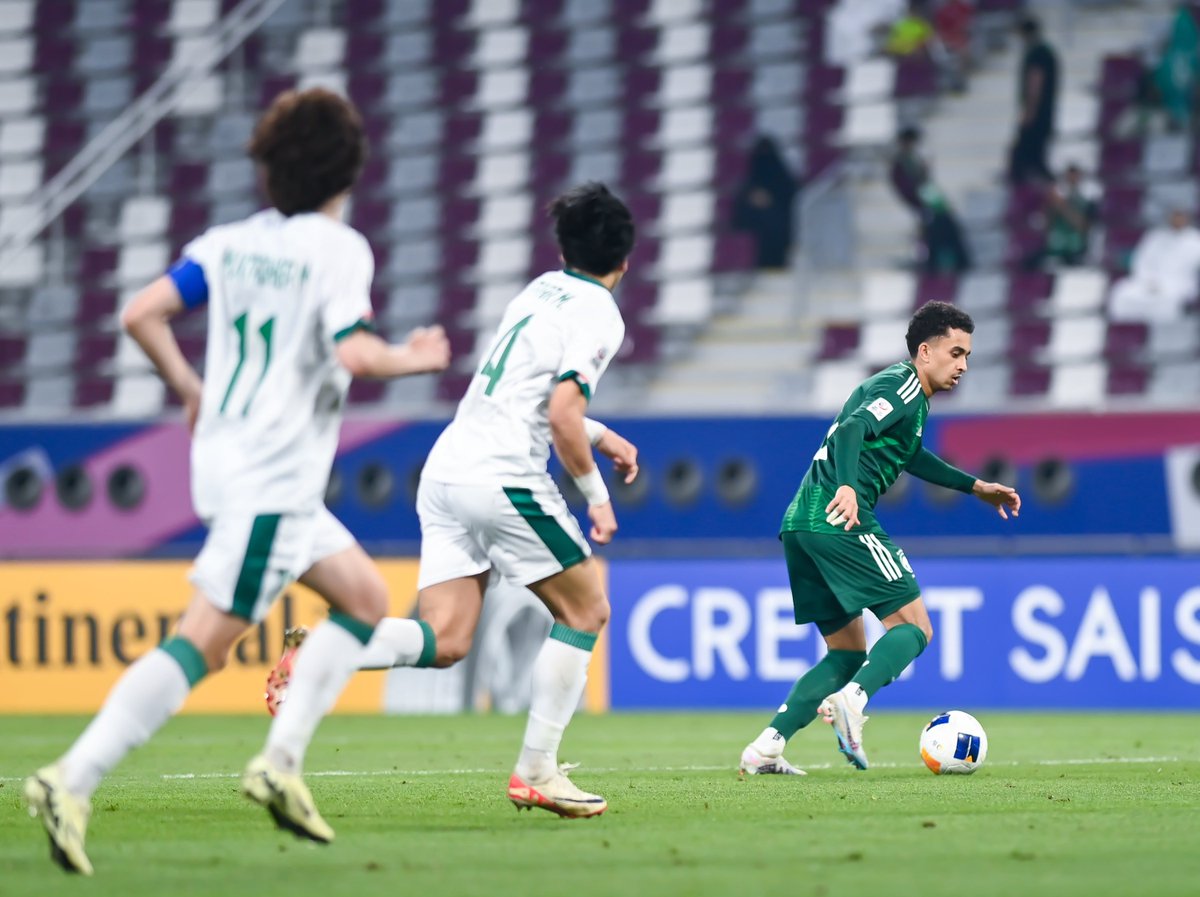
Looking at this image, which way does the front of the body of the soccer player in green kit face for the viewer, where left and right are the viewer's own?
facing to the right of the viewer

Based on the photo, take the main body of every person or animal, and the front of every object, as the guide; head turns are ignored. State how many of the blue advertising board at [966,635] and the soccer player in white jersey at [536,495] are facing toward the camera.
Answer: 1

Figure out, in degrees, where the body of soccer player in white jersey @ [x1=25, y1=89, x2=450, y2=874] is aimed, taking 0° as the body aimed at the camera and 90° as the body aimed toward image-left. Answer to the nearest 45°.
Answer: approximately 225°

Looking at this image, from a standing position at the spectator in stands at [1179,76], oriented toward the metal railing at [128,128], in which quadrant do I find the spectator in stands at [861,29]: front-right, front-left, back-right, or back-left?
front-right

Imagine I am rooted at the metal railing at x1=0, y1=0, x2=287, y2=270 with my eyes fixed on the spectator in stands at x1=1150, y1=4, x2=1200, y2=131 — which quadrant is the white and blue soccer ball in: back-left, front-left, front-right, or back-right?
front-right

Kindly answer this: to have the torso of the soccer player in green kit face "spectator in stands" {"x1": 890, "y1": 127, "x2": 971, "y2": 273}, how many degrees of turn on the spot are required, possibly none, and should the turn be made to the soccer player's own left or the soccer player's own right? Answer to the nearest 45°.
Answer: approximately 90° to the soccer player's own left

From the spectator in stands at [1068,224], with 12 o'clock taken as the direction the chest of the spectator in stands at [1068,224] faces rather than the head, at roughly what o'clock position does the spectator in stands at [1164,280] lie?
the spectator in stands at [1164,280] is roughly at 10 o'clock from the spectator in stands at [1068,224].

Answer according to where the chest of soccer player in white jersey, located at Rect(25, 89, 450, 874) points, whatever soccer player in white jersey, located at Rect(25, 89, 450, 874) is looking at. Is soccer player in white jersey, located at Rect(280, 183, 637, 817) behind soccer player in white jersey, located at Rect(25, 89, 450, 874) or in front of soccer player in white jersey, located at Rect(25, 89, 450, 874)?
in front

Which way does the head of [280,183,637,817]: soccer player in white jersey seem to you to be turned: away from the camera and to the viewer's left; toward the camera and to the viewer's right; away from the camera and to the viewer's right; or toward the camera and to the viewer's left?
away from the camera and to the viewer's right

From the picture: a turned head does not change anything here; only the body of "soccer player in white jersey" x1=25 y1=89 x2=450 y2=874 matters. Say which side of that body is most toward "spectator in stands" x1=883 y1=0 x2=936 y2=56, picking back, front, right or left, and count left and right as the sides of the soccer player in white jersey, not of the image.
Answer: front

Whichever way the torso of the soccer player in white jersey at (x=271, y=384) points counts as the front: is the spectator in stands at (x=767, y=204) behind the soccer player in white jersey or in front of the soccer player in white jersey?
in front

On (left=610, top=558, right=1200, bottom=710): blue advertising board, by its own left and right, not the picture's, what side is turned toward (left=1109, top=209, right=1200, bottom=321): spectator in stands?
back

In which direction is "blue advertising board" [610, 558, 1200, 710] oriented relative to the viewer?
toward the camera

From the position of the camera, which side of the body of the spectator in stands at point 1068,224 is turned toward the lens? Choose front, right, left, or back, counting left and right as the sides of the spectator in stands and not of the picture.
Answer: front

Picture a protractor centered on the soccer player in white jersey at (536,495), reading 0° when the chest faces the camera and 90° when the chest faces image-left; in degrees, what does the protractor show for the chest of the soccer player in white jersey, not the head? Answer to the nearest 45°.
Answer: approximately 225°

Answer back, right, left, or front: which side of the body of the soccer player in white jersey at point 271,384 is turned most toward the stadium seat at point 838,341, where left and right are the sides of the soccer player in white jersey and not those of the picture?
front
